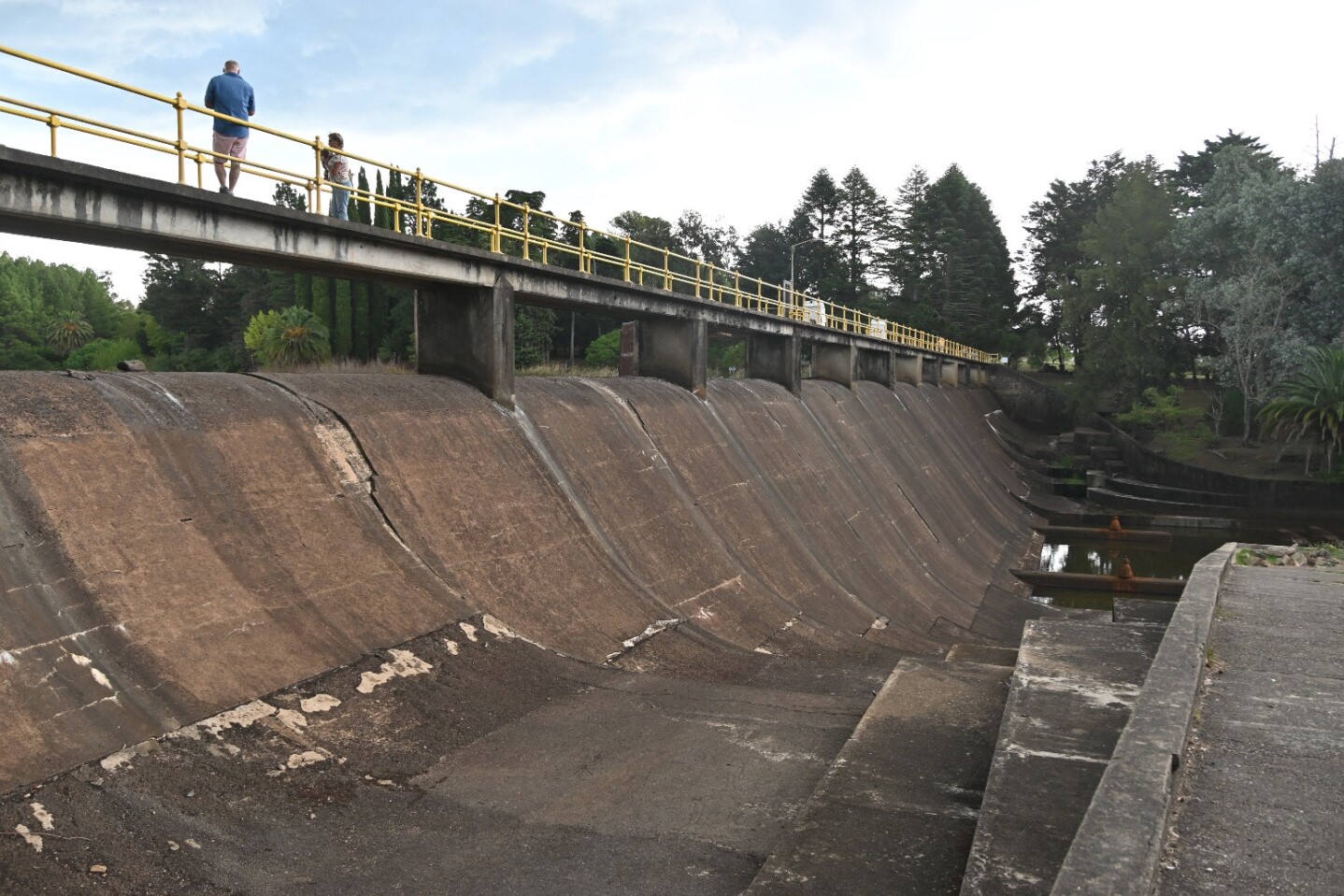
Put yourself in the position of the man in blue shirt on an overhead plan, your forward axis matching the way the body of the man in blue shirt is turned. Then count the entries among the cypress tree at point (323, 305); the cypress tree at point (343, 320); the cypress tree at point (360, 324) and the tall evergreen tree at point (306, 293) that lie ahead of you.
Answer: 4

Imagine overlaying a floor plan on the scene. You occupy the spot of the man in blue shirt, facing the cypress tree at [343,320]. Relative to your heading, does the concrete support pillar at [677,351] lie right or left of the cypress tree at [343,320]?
right

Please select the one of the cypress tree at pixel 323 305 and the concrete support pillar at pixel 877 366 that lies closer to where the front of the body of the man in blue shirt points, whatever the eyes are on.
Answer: the cypress tree

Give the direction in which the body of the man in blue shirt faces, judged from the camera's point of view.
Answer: away from the camera

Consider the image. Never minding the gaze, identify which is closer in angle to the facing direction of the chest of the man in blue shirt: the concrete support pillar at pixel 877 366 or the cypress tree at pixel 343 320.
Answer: the cypress tree

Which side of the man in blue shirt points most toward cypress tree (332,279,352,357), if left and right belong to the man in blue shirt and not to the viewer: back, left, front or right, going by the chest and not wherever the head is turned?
front

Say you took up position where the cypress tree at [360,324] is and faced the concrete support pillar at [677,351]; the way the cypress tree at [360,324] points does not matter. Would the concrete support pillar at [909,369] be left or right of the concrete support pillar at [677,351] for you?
left

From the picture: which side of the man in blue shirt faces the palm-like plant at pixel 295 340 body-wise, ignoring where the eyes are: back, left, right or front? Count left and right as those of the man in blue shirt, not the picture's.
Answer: front

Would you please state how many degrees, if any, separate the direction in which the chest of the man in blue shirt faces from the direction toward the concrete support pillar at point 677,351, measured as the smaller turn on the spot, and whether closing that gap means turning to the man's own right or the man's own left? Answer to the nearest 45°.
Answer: approximately 45° to the man's own right

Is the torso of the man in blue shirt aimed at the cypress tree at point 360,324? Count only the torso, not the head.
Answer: yes

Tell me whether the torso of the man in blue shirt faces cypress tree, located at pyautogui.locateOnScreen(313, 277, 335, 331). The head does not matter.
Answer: yes

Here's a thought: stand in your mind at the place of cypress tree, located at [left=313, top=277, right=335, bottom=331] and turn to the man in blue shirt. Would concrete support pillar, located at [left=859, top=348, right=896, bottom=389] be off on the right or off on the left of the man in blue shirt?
left

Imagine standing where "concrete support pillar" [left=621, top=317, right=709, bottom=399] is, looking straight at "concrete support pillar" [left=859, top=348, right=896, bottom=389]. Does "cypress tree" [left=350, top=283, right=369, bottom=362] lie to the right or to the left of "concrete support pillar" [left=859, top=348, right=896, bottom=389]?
left

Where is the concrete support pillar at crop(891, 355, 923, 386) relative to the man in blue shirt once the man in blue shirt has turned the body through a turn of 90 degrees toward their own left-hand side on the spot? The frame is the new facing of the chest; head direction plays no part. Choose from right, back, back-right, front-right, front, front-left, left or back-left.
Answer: back-right

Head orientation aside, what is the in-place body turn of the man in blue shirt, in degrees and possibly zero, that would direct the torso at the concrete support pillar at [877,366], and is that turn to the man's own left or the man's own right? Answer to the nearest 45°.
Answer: approximately 45° to the man's own right

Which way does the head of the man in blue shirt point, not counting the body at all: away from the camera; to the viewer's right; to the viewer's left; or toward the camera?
away from the camera

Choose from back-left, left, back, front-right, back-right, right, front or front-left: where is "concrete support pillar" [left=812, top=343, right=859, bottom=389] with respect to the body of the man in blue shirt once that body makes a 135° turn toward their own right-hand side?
left
